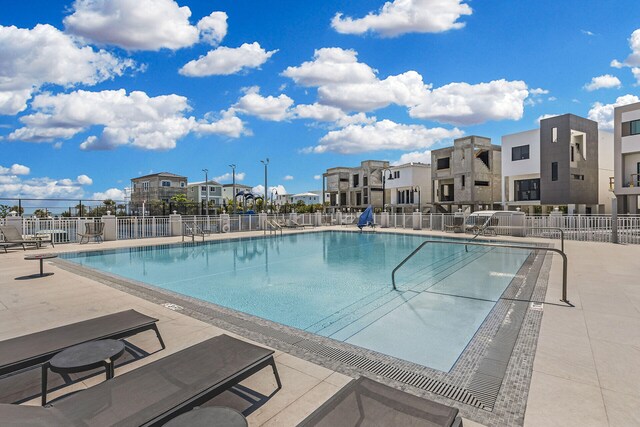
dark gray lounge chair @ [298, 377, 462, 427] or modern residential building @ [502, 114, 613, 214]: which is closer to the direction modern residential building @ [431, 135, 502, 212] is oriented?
the dark gray lounge chair

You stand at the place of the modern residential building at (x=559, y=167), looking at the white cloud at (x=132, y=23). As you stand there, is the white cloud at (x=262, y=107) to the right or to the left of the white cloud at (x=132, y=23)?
right

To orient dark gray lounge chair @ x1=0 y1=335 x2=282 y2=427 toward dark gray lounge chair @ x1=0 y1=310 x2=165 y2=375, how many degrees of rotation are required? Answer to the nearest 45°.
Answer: approximately 90° to its left

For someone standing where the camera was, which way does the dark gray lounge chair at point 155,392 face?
facing away from the viewer and to the right of the viewer

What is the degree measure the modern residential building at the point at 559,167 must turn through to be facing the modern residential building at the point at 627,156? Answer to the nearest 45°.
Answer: approximately 90° to its left

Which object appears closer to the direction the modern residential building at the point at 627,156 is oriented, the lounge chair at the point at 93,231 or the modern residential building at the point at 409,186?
the lounge chair

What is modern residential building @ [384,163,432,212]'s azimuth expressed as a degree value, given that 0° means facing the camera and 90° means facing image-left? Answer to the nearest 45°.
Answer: approximately 45°

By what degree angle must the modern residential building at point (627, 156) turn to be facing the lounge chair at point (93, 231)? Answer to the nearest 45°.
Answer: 0° — it already faces it
